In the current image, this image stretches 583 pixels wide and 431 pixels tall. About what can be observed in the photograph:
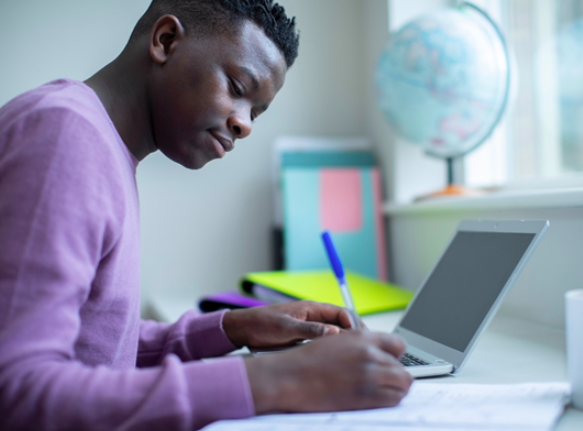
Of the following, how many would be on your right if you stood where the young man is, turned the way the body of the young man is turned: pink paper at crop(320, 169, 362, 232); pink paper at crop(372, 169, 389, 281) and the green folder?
0

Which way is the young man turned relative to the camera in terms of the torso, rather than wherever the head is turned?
to the viewer's right

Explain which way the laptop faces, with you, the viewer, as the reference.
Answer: facing the viewer and to the left of the viewer

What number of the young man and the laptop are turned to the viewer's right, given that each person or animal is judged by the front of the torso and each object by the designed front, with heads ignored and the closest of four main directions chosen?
1

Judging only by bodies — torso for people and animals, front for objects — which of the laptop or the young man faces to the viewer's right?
the young man

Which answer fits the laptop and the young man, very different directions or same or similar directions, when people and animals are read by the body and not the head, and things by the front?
very different directions
